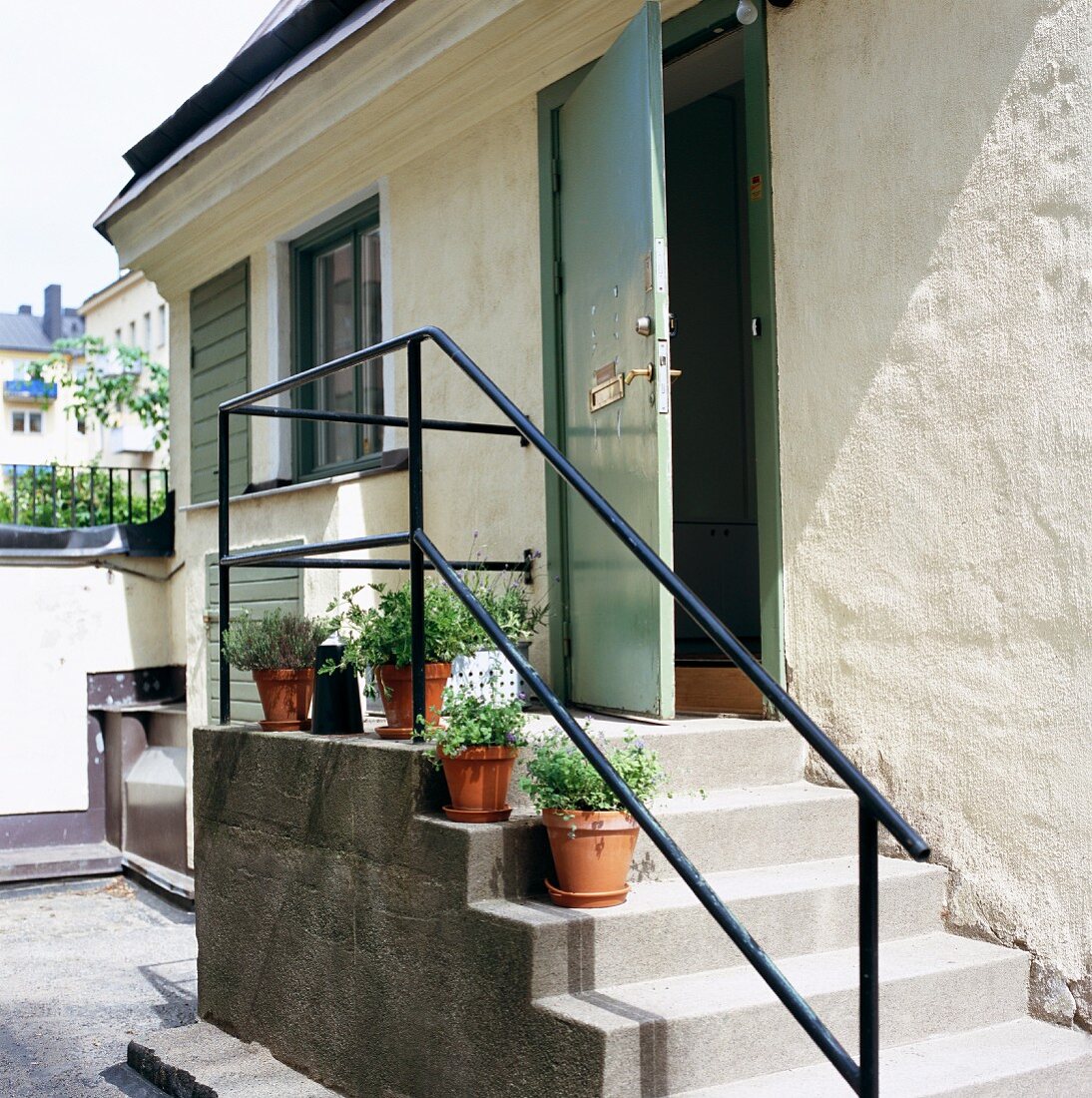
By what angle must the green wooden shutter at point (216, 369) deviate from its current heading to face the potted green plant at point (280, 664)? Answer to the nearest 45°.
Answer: approximately 45° to its left

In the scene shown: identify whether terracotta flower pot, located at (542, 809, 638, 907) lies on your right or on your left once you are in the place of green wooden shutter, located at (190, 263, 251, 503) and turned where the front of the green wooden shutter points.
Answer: on your left

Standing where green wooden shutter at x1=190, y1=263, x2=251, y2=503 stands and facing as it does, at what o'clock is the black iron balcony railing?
The black iron balcony railing is roughly at 4 o'clock from the green wooden shutter.

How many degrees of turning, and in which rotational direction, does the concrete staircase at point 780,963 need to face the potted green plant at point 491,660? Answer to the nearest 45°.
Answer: approximately 180°

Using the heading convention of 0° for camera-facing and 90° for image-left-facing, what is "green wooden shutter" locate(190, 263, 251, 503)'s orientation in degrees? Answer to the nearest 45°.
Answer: approximately 45°

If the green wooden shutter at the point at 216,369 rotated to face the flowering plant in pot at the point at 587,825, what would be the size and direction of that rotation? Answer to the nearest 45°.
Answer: approximately 45° to its left

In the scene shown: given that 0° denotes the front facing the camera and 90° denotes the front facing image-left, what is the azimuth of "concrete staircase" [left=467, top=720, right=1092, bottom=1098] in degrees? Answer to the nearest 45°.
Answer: approximately 315°

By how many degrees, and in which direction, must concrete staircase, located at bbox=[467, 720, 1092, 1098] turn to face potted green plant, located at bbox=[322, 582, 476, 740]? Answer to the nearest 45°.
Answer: approximately 180°

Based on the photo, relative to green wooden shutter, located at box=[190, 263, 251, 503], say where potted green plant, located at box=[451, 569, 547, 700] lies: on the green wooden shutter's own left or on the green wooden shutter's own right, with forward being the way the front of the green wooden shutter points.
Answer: on the green wooden shutter's own left

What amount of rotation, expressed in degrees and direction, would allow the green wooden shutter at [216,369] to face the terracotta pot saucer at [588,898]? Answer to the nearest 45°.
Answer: approximately 45° to its left
